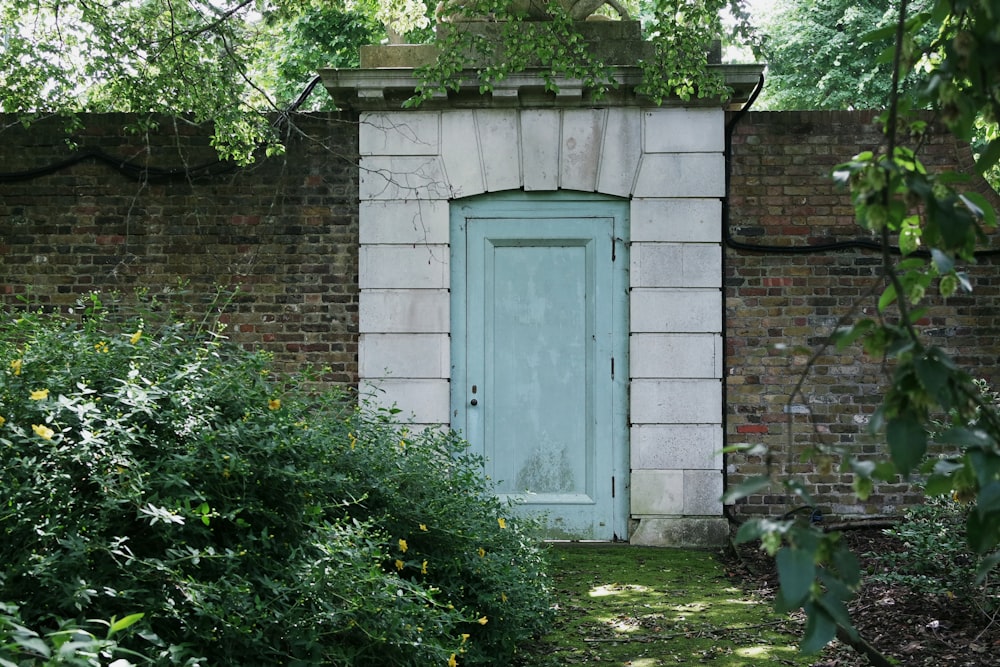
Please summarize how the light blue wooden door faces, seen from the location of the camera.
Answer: facing the viewer

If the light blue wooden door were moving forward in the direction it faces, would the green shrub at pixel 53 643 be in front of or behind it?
in front

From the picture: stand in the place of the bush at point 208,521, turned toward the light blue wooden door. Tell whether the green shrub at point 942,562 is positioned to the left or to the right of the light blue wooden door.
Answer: right

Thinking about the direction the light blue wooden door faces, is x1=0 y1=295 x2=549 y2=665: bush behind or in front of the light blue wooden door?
in front

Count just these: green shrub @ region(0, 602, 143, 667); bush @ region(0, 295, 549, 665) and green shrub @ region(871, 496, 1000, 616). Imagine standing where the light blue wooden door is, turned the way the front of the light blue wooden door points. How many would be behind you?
0

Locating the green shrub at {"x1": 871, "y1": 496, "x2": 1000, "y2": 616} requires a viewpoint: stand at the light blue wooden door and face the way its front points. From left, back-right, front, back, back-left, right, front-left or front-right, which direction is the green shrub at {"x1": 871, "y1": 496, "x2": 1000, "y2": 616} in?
front-left
